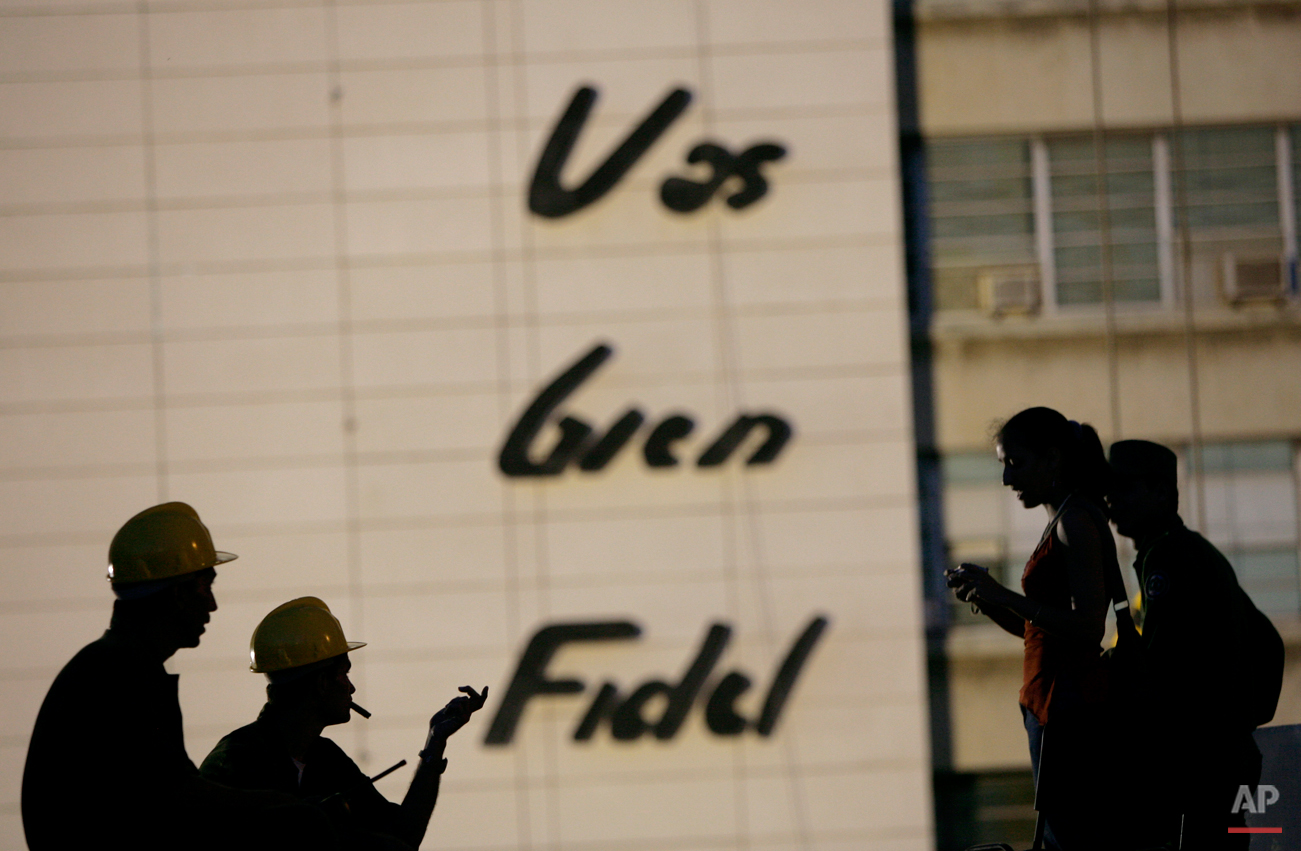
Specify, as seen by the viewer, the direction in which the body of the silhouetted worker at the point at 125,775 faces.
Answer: to the viewer's right

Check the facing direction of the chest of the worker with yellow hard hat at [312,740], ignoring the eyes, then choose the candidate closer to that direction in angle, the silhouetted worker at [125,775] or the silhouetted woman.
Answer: the silhouetted woman

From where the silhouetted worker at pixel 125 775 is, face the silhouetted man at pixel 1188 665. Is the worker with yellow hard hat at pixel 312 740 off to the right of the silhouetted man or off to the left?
left

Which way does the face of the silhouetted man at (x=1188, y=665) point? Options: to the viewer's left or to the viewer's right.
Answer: to the viewer's left

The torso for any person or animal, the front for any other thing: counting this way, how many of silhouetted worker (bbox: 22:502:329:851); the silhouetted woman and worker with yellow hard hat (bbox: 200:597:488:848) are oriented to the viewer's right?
2

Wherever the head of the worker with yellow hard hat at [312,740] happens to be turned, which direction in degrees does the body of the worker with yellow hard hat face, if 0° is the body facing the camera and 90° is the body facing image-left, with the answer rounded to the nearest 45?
approximately 270°

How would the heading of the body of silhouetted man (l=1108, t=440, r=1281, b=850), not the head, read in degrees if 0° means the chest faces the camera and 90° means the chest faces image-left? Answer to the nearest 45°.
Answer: approximately 90°

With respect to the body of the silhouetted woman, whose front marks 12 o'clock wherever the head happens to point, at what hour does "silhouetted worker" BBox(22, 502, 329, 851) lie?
The silhouetted worker is roughly at 11 o'clock from the silhouetted woman.

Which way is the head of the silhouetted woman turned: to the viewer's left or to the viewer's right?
to the viewer's left

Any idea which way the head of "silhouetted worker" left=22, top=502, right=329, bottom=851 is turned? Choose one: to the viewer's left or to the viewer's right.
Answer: to the viewer's right

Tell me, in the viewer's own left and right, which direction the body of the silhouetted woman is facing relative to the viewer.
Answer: facing to the left of the viewer

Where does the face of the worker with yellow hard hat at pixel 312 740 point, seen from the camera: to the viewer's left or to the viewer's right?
to the viewer's right
